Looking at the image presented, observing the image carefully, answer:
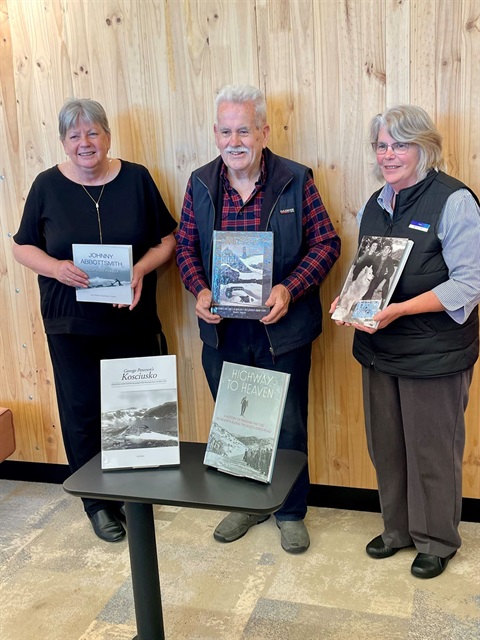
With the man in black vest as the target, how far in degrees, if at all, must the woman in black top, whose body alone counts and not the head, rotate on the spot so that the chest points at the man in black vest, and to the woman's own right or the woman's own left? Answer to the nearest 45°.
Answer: approximately 45° to the woman's own left

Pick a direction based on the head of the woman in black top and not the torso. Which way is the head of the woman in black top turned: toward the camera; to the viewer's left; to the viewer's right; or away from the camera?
toward the camera

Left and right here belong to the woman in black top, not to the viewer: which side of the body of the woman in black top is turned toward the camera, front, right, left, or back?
front

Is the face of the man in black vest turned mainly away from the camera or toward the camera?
toward the camera
